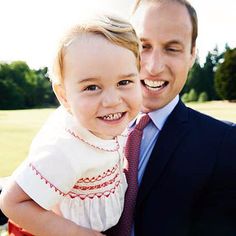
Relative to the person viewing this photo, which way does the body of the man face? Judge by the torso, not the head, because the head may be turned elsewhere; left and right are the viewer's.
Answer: facing the viewer and to the left of the viewer

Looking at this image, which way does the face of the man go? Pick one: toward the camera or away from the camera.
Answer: toward the camera

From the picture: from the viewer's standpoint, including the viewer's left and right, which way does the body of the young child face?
facing the viewer and to the right of the viewer
